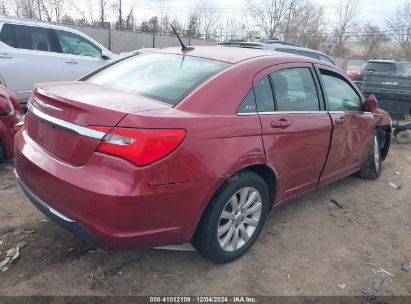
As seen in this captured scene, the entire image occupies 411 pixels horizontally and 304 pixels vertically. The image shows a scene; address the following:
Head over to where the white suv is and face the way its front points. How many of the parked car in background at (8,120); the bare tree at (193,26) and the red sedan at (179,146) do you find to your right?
2

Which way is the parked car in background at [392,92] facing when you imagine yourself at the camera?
facing away from the viewer and to the right of the viewer

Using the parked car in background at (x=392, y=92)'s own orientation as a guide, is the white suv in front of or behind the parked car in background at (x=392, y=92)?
behind

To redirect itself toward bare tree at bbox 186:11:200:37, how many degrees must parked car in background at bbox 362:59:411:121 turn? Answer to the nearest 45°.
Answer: approximately 90° to its left

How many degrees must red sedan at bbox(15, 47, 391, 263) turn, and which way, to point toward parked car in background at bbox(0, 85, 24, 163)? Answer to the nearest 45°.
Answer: approximately 90° to its left

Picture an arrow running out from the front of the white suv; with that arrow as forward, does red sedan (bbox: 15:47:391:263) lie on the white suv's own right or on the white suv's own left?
on the white suv's own right

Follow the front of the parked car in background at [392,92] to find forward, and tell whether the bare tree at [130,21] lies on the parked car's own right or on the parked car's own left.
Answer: on the parked car's own left

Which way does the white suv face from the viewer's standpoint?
to the viewer's right

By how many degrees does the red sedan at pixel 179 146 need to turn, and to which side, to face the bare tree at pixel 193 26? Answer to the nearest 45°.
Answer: approximately 45° to its left

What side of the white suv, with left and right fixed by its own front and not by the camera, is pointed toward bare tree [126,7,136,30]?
left

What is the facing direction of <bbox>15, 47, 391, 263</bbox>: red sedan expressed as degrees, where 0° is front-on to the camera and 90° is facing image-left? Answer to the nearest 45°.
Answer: approximately 225°

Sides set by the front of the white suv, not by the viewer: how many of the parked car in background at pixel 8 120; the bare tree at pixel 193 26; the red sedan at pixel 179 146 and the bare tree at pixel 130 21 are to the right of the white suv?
2
